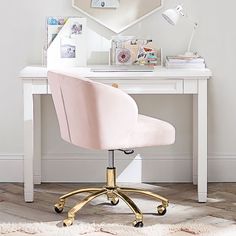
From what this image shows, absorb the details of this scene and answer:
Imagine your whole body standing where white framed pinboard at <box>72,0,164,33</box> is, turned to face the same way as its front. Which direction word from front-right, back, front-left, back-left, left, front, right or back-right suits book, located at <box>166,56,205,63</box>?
front-left

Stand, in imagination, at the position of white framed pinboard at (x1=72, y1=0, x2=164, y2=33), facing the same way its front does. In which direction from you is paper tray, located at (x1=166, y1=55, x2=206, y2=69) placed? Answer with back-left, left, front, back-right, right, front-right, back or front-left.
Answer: front-left

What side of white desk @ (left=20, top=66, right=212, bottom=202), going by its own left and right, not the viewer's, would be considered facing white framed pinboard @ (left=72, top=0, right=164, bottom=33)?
back

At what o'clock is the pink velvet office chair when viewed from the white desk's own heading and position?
The pink velvet office chair is roughly at 1 o'clock from the white desk.

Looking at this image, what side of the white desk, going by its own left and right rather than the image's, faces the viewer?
front

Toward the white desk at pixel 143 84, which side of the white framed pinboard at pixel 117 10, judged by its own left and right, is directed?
front

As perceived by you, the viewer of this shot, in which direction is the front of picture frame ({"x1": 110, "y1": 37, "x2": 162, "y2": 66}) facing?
facing the viewer

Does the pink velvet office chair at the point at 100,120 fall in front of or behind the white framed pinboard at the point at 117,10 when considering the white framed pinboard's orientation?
in front

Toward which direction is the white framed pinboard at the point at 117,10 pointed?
toward the camera
